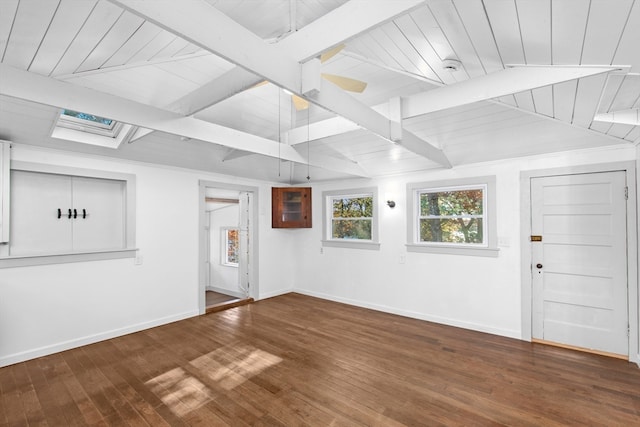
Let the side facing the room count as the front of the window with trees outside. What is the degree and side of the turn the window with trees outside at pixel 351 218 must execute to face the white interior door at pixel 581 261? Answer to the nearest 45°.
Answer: approximately 90° to its left

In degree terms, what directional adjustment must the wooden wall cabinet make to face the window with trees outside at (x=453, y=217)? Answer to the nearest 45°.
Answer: approximately 90° to its left

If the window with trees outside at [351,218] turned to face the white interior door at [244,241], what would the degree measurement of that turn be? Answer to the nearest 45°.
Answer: approximately 45° to its right

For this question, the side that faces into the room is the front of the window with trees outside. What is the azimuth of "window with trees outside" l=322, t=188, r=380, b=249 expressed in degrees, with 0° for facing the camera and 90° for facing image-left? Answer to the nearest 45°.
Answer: approximately 45°

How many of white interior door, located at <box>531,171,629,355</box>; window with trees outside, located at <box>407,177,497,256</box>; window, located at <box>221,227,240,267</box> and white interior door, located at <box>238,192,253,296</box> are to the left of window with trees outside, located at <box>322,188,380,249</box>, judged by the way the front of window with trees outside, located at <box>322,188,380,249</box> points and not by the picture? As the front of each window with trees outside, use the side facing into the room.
2

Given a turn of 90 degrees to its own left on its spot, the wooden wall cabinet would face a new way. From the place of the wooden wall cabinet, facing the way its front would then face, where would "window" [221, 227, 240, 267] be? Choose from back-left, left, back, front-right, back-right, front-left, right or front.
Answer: back-left

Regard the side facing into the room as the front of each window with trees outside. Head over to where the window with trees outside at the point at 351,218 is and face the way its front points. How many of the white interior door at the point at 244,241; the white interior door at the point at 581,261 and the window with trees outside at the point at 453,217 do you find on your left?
2

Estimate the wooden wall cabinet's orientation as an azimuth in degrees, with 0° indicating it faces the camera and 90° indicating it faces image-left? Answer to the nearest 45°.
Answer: approximately 0°

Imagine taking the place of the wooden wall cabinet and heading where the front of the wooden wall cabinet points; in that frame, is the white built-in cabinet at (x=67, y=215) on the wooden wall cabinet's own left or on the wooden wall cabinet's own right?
on the wooden wall cabinet's own right

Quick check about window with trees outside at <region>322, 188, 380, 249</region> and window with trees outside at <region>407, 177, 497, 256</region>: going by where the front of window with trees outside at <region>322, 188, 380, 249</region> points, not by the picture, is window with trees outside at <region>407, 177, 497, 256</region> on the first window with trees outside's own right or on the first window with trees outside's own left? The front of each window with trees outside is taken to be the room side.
on the first window with trees outside's own left

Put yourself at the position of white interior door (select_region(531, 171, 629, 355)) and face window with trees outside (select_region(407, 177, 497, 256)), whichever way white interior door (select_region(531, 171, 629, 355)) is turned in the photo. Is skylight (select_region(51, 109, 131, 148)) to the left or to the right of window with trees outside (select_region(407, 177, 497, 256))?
left
